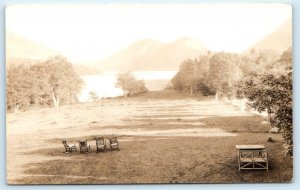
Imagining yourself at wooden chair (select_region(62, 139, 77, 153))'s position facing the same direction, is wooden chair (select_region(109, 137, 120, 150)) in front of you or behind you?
in front
